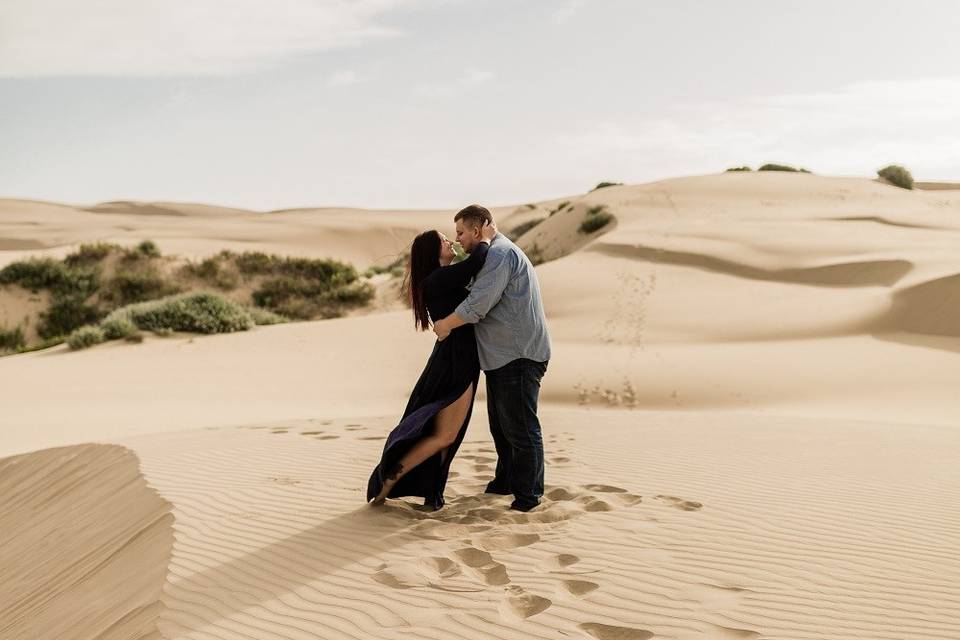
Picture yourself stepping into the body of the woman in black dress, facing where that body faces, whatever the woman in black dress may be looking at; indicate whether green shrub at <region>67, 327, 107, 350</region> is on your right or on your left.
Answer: on your left

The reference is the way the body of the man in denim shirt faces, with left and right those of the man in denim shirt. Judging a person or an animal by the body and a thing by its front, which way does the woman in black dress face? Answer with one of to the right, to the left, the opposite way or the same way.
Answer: the opposite way

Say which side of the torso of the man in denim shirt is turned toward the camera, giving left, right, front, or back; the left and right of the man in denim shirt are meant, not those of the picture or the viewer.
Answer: left

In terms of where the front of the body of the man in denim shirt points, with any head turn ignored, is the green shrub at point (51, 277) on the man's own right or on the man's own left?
on the man's own right

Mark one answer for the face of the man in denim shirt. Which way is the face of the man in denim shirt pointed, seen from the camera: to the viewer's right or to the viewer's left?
to the viewer's left

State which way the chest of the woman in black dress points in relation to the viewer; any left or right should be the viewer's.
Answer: facing to the right of the viewer

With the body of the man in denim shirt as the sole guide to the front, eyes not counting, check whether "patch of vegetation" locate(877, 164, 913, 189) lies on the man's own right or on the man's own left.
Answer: on the man's own right

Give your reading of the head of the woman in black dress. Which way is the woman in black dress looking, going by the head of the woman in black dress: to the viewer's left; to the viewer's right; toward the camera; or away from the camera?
to the viewer's right

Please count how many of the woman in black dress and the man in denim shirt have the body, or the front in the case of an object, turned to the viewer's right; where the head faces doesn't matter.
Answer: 1
